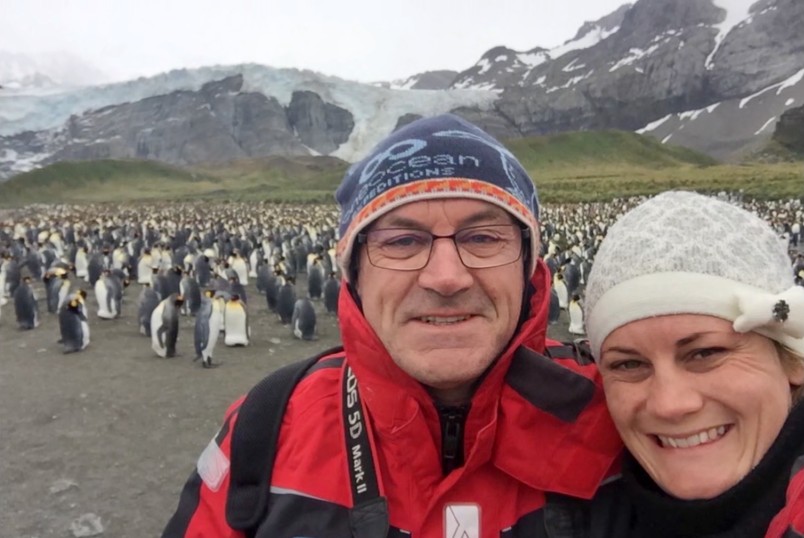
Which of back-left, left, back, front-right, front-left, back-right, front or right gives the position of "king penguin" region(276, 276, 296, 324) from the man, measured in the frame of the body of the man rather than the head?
back

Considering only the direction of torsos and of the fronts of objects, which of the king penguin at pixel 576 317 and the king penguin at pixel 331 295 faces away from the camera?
the king penguin at pixel 331 295

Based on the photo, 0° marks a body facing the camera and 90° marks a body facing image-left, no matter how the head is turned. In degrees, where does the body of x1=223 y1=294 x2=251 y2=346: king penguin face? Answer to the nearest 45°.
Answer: approximately 0°

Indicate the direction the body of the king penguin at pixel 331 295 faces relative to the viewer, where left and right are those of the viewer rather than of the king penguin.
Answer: facing away from the viewer

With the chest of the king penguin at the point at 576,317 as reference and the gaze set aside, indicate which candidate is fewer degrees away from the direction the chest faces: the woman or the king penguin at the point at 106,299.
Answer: the woman

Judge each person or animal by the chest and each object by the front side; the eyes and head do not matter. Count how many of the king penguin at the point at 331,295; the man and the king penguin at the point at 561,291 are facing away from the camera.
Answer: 1

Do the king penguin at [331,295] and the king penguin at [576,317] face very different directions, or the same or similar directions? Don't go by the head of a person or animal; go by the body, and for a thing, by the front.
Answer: very different directions

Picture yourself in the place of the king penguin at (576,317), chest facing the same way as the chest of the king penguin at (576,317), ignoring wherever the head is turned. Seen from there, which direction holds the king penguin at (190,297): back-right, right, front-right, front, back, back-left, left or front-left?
right

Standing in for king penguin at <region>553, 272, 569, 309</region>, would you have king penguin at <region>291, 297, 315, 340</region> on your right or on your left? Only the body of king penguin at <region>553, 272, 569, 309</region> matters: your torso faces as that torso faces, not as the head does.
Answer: on your right

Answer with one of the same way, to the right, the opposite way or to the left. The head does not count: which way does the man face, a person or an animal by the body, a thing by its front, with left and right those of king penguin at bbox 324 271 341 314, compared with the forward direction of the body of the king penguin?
the opposite way

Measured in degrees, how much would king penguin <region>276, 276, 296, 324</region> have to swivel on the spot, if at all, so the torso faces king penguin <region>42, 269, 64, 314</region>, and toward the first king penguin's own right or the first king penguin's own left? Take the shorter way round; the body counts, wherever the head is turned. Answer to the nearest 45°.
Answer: approximately 135° to the first king penguin's own left

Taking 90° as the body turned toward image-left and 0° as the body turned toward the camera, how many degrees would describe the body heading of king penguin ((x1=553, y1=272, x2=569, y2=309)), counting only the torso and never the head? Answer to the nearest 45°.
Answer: approximately 0°

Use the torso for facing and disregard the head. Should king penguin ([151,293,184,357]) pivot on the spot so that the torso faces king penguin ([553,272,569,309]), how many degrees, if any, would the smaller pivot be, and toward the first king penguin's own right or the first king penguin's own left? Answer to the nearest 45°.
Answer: approximately 180°
